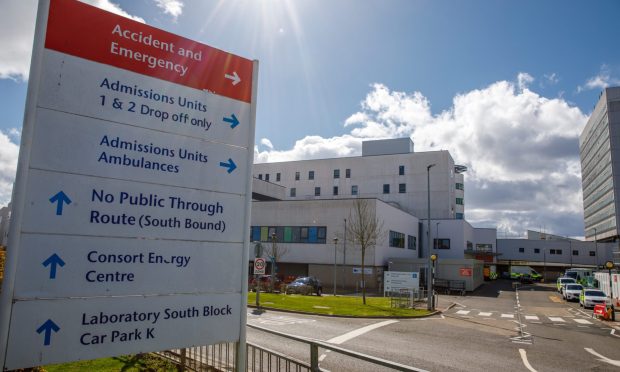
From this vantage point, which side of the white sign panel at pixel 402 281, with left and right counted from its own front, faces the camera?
front

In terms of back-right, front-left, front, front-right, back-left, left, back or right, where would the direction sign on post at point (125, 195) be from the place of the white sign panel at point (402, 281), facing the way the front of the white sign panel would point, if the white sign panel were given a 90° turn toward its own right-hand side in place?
left

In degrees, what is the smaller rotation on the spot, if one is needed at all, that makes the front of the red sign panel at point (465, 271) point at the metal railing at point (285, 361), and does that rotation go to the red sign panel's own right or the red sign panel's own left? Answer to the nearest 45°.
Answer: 0° — it already faces it

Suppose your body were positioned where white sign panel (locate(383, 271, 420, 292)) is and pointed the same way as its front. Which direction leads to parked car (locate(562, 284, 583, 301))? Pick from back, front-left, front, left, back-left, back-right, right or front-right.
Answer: back-left

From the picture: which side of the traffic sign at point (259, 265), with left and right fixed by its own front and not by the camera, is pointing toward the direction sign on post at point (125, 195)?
front

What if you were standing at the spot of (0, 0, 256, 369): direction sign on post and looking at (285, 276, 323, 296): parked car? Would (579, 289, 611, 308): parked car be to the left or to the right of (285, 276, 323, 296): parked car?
right

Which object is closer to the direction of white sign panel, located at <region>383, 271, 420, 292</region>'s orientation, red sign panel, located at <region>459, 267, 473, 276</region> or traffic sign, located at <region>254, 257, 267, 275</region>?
the traffic sign

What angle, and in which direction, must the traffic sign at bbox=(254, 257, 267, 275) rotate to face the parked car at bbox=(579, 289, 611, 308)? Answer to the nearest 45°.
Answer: approximately 90° to its left

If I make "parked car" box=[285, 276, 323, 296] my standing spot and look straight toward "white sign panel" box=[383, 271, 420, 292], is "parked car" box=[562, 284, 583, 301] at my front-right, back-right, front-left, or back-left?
front-left

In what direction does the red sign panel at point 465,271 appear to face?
toward the camera

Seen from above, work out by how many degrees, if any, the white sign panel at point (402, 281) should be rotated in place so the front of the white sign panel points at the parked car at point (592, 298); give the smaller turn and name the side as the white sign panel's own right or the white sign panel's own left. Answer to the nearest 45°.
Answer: approximately 90° to the white sign panel's own left

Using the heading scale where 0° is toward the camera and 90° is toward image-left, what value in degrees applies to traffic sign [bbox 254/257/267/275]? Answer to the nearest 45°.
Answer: approximately 0°

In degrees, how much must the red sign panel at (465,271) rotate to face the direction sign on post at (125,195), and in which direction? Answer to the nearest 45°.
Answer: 0° — it already faces it
